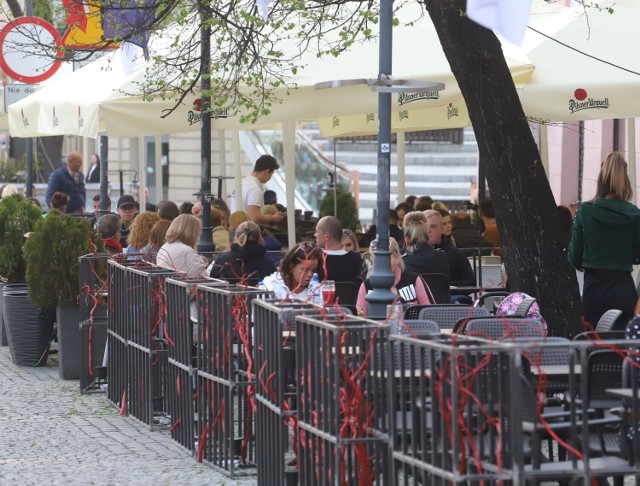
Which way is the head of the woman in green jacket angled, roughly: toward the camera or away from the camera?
away from the camera

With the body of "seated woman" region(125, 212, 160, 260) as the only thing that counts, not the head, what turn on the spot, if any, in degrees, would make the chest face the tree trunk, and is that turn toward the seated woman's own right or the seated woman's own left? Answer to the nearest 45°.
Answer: approximately 90° to the seated woman's own right

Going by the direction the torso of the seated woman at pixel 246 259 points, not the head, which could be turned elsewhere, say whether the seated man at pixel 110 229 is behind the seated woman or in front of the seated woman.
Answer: in front

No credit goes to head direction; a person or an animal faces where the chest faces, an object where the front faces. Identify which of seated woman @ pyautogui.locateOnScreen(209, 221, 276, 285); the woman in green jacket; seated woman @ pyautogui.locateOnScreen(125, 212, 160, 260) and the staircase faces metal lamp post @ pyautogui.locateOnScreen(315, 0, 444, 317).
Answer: the staircase

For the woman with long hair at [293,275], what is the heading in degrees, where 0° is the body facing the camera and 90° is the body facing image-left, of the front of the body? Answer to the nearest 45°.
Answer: approximately 315°

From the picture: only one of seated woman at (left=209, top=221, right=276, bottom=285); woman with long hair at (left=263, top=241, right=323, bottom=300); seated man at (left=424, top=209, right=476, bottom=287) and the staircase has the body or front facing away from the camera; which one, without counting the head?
the seated woman

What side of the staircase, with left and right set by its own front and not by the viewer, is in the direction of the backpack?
front

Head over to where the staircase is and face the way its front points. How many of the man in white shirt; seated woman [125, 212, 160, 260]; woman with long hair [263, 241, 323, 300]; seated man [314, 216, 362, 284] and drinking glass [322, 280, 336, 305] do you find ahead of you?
5

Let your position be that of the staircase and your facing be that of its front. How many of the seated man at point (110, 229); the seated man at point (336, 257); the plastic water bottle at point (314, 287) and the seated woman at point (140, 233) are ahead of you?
4

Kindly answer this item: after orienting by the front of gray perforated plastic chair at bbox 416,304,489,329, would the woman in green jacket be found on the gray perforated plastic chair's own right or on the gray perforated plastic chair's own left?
on the gray perforated plastic chair's own right

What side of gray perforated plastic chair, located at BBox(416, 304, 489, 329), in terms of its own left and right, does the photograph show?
back

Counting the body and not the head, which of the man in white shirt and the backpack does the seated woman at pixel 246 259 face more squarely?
the man in white shirt
